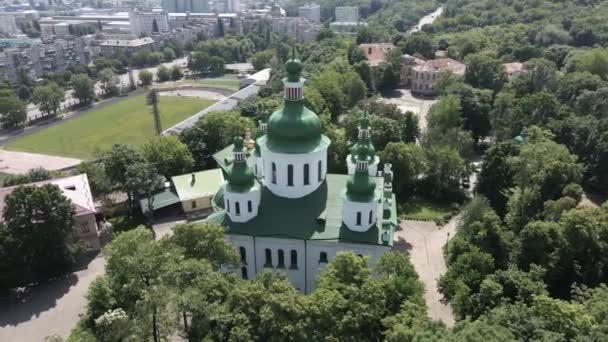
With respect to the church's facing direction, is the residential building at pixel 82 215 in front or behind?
behind

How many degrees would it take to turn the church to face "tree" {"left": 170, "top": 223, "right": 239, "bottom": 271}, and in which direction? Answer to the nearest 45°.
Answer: approximately 135° to its right

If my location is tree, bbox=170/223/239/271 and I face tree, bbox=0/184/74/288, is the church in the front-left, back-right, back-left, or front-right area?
back-right
